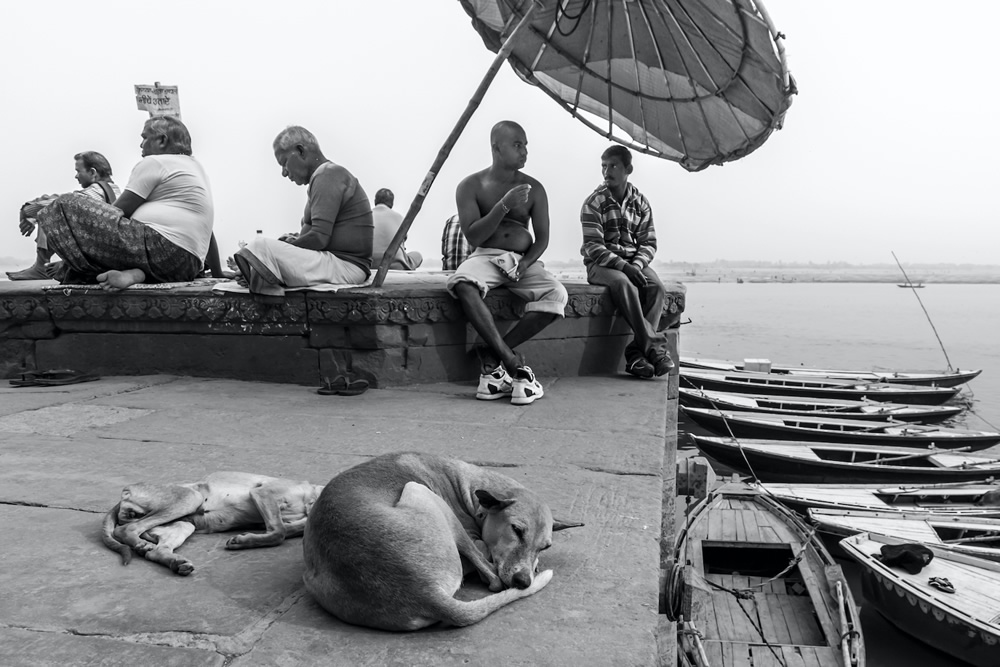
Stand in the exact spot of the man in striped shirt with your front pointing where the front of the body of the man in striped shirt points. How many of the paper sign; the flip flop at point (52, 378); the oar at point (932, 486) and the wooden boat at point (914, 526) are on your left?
2

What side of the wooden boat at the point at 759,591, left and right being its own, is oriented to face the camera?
back

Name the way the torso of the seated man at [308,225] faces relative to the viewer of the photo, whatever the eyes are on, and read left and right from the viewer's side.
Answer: facing to the left of the viewer

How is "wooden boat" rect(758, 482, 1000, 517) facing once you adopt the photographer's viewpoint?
facing to the left of the viewer

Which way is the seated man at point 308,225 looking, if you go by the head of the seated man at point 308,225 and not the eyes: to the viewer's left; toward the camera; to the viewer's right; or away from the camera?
to the viewer's left

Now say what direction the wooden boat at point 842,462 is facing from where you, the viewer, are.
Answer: facing to the left of the viewer

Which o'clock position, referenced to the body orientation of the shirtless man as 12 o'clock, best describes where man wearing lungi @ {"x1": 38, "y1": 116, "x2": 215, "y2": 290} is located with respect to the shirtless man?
The man wearing lungi is roughly at 3 o'clock from the shirtless man.

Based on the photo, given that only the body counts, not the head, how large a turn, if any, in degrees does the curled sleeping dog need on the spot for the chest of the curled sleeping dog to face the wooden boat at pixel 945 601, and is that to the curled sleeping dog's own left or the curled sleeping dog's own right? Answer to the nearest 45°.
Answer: approximately 45° to the curled sleeping dog's own left

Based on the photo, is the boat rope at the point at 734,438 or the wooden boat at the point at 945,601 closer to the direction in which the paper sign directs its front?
the wooden boat

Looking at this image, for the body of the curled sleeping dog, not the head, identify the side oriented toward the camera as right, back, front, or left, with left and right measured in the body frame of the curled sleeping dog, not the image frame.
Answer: right

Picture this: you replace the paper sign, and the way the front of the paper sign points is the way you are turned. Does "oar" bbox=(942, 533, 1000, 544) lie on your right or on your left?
on your left
